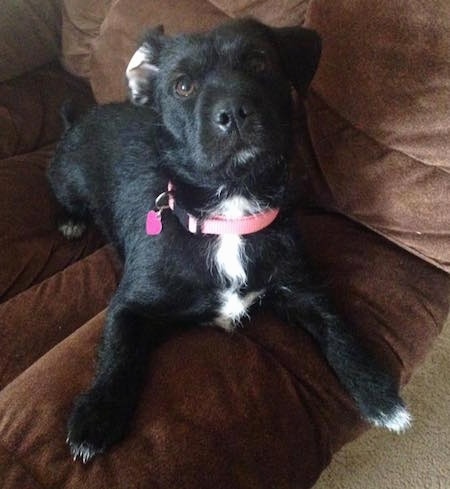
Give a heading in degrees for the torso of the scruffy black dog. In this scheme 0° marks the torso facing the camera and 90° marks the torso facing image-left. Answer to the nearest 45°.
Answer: approximately 315°
